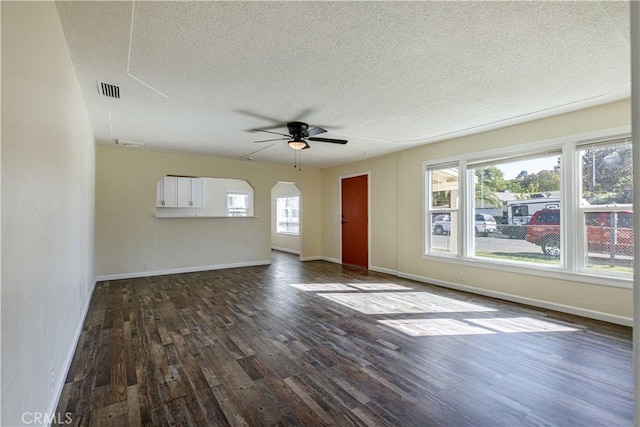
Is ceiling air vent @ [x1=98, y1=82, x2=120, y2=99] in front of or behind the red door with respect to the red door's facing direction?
in front

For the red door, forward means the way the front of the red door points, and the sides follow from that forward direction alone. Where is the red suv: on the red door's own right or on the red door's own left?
on the red door's own left

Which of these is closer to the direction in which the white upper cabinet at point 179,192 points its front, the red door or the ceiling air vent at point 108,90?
the ceiling air vent

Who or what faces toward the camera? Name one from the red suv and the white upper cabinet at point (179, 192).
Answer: the white upper cabinet

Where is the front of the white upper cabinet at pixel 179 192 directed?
toward the camera

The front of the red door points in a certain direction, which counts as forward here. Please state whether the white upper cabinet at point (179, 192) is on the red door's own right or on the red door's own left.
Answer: on the red door's own right

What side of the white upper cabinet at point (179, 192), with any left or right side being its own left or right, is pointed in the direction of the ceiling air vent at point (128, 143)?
front

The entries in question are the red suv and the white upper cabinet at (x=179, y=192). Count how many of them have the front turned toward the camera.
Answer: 1

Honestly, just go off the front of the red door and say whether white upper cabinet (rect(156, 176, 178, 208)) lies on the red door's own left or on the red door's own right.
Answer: on the red door's own right

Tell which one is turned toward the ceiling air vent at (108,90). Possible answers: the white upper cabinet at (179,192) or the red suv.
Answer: the white upper cabinet

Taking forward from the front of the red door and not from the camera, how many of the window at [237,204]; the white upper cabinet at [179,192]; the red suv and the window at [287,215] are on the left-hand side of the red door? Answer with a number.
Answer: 1

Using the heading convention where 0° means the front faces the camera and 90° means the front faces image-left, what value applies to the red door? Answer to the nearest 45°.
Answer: approximately 45°

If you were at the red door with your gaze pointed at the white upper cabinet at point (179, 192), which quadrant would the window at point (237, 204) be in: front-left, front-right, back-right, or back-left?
front-right
